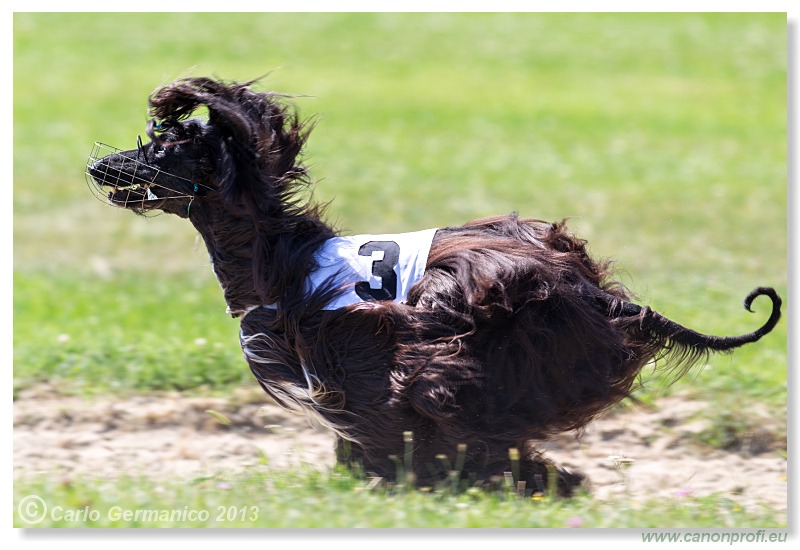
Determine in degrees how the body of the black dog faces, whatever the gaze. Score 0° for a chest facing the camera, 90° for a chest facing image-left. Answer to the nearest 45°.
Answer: approximately 90°
